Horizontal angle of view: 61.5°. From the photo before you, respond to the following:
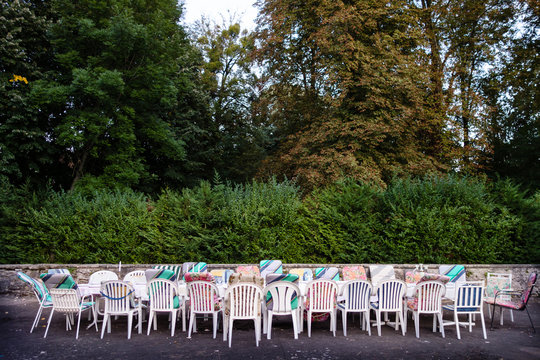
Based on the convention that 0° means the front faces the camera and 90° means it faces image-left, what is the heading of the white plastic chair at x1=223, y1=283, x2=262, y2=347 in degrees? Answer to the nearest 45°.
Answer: approximately 180°

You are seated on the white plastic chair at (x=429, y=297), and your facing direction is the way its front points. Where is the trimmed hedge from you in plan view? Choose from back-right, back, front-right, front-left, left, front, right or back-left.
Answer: front

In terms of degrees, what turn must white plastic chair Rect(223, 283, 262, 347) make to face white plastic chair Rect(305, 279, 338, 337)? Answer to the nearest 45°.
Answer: approximately 90° to its right

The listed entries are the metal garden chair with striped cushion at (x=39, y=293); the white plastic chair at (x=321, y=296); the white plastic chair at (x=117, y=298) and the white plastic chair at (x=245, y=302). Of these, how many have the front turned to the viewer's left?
0

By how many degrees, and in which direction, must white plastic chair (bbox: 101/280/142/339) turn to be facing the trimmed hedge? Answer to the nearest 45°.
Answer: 0° — it already faces it

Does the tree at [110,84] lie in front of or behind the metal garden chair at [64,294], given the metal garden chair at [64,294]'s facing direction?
in front

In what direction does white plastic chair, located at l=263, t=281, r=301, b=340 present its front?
away from the camera

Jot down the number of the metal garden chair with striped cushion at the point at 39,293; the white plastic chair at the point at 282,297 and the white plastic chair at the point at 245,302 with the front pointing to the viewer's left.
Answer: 0

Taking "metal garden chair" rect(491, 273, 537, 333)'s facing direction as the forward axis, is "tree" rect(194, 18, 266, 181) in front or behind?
in front

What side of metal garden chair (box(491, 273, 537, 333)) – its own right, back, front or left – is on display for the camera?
left

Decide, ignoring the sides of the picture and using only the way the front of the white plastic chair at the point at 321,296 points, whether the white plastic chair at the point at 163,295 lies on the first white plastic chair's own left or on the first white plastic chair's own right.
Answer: on the first white plastic chair's own left

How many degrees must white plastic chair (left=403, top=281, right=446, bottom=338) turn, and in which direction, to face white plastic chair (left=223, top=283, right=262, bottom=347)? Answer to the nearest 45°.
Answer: approximately 90° to its left

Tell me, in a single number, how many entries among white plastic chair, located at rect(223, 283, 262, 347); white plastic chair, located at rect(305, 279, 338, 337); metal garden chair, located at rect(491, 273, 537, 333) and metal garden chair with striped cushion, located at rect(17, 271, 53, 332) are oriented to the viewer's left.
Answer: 1

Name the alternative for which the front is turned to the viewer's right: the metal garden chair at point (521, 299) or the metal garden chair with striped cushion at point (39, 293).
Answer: the metal garden chair with striped cushion at point (39, 293)

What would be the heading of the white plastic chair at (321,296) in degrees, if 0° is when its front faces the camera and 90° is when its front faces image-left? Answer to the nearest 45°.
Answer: approximately 180°

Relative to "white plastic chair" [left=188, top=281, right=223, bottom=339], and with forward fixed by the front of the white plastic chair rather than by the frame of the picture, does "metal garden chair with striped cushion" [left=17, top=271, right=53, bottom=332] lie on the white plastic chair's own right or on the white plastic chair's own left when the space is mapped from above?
on the white plastic chair's own left

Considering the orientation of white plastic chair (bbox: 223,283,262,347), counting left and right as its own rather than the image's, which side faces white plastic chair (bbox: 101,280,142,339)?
left

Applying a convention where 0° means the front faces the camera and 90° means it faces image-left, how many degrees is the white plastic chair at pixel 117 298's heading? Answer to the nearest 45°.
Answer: approximately 225°

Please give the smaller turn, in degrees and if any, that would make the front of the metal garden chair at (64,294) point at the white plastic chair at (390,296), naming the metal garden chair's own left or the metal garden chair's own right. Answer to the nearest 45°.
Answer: approximately 90° to the metal garden chair's own right

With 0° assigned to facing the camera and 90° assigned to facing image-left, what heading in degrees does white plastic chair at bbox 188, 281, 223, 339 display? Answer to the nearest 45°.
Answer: approximately 180°
